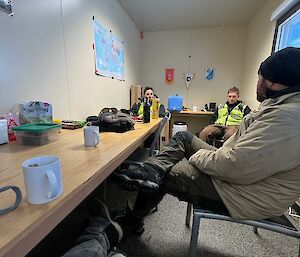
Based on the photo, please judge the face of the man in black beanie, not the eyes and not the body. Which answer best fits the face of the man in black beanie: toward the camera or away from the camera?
away from the camera

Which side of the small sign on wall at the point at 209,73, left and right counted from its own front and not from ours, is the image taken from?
front

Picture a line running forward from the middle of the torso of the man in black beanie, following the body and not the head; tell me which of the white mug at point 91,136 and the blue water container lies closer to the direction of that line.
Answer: the white mug

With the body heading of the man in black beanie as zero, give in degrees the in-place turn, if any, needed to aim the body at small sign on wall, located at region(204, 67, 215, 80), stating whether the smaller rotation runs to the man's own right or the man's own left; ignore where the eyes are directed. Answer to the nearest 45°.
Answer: approximately 90° to the man's own right

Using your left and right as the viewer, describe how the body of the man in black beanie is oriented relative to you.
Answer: facing to the left of the viewer

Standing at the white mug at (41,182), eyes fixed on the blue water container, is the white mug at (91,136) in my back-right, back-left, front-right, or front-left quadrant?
front-left

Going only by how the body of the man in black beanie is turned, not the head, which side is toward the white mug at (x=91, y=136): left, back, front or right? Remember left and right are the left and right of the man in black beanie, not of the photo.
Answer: front

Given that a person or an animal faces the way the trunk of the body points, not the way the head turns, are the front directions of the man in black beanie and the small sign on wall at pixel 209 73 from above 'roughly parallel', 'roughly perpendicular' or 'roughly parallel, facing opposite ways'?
roughly perpendicular

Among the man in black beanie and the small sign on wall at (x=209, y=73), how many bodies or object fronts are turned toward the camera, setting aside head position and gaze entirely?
1

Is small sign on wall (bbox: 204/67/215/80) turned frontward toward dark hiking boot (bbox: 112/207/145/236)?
yes

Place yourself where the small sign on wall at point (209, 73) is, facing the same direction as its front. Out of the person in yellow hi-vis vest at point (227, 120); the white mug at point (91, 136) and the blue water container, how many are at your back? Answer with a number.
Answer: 0

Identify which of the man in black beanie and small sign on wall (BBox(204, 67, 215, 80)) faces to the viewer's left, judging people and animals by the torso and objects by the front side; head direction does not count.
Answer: the man in black beanie

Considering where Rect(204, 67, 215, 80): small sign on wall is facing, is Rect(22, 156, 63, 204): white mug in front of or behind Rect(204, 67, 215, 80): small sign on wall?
in front

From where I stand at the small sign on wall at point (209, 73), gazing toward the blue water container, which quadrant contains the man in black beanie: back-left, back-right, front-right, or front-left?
front-left

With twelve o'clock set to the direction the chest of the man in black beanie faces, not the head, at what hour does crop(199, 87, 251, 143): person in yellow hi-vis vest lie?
The person in yellow hi-vis vest is roughly at 3 o'clock from the man in black beanie.

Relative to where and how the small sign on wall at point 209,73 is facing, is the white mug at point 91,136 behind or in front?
in front

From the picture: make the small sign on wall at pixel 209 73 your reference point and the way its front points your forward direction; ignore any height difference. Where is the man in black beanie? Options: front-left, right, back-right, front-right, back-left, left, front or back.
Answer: front

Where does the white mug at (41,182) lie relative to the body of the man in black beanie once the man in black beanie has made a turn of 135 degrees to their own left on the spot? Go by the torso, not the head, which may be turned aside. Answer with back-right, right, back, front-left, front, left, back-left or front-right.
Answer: right
